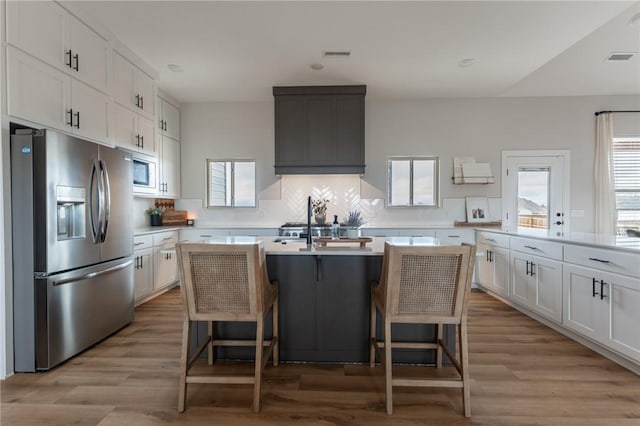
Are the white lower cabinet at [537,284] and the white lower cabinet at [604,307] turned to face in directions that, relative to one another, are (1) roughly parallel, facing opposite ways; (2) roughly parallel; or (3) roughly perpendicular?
roughly parallel

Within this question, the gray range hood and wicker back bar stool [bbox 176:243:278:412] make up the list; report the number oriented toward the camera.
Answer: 1

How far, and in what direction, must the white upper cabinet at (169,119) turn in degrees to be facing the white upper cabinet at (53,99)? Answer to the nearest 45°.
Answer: approximately 45° to its right

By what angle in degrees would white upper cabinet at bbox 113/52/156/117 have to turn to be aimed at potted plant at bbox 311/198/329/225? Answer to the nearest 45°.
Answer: approximately 45° to its left

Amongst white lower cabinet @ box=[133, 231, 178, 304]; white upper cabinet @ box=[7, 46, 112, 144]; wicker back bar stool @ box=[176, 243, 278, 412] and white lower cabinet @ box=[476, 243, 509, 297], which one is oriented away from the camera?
the wicker back bar stool

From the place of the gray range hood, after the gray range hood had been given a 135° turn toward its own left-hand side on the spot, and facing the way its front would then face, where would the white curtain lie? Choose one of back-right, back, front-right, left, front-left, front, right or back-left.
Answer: front-right

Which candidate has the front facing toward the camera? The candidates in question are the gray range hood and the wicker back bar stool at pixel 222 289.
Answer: the gray range hood

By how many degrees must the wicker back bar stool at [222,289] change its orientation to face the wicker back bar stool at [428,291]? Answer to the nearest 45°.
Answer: approximately 90° to its right

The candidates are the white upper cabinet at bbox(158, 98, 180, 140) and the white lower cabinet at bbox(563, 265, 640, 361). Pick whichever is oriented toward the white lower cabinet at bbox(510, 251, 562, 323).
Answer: the white upper cabinet

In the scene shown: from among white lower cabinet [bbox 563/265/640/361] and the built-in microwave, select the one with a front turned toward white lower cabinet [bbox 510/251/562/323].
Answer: the built-in microwave

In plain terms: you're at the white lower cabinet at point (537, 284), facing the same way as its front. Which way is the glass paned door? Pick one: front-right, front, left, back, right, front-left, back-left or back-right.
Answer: back-right

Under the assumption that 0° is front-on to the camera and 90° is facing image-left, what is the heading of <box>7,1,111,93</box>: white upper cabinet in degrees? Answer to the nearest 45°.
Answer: approximately 315°

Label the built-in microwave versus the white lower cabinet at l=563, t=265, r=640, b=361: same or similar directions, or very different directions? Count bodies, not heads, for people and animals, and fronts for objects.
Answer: very different directions

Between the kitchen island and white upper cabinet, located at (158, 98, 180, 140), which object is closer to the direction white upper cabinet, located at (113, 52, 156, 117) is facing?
the kitchen island

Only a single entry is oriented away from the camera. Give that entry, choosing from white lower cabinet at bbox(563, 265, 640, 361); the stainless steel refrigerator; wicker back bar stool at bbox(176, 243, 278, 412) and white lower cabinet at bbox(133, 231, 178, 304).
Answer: the wicker back bar stool

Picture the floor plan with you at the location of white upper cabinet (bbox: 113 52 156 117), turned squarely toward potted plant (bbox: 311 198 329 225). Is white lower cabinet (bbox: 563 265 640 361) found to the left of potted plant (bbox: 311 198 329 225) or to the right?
right

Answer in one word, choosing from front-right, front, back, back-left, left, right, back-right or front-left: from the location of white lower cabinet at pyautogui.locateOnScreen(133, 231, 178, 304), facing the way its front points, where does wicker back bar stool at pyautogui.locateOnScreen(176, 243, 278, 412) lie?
front-right

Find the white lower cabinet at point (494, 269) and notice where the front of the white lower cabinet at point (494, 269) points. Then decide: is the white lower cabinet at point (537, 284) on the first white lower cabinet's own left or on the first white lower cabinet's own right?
on the first white lower cabinet's own left

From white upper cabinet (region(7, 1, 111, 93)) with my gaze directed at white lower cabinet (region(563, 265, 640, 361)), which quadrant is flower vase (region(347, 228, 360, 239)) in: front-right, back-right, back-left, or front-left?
front-left
